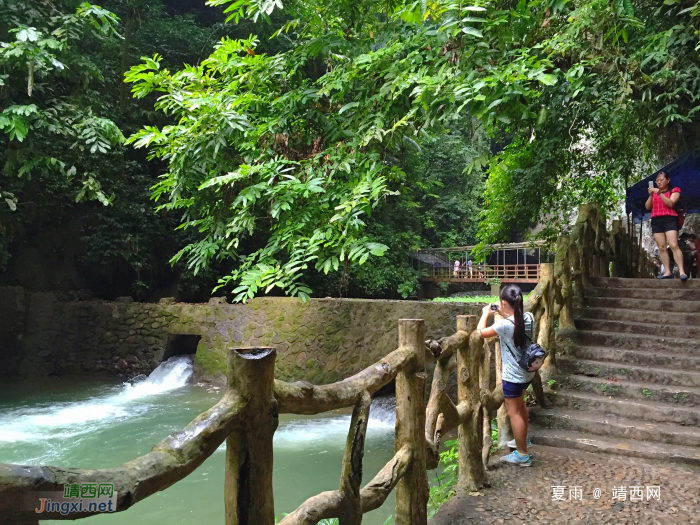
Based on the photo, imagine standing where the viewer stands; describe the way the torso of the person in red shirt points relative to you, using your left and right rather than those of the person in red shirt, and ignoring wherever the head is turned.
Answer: facing the viewer and to the left of the viewer

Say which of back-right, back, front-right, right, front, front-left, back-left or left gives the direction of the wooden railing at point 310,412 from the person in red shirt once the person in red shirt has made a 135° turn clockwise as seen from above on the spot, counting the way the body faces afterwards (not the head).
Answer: back

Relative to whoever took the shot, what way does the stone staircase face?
facing the viewer

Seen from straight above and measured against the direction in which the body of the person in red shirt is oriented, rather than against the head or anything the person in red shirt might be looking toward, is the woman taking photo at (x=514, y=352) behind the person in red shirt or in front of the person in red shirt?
in front

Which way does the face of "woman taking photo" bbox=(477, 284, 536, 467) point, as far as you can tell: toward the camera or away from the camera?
away from the camera

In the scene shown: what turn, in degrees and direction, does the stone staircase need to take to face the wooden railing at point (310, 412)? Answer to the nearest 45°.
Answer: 0° — it already faces it

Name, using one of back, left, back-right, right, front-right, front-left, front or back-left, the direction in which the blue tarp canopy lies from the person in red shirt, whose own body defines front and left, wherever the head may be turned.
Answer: back-right
